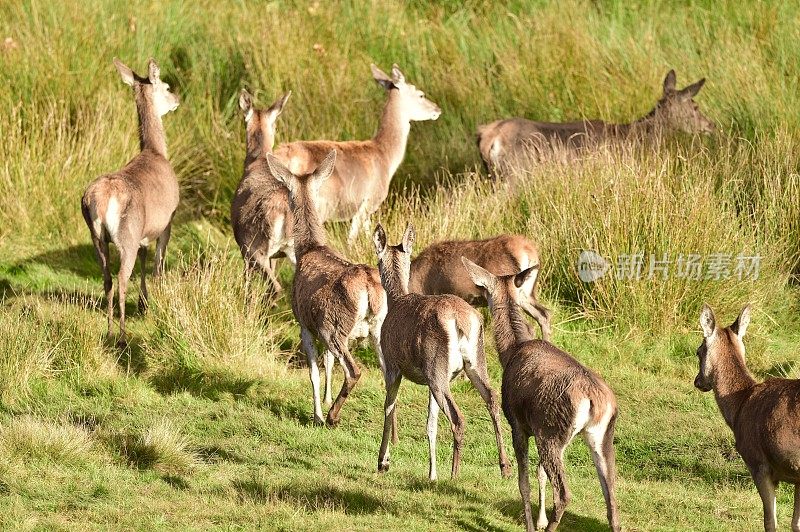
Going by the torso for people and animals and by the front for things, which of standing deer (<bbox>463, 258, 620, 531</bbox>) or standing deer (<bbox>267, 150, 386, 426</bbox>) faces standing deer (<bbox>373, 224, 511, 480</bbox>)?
standing deer (<bbox>463, 258, 620, 531</bbox>)

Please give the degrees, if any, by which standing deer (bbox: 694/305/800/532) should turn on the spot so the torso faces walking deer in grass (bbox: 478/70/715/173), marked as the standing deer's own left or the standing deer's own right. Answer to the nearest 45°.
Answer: approximately 45° to the standing deer's own right

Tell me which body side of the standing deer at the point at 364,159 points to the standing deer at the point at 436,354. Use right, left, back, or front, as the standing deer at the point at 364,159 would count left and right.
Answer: right

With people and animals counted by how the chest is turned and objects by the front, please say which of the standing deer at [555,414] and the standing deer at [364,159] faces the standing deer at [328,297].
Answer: the standing deer at [555,414]

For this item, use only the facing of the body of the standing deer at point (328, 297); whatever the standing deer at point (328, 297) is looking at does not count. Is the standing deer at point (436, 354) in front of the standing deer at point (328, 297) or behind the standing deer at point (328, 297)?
behind

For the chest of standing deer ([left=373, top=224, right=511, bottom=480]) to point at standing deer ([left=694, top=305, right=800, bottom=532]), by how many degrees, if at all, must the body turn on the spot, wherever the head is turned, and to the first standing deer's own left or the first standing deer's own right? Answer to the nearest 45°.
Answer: approximately 135° to the first standing deer's own right

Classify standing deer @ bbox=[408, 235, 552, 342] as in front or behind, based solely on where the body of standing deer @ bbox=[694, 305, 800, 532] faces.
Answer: in front
